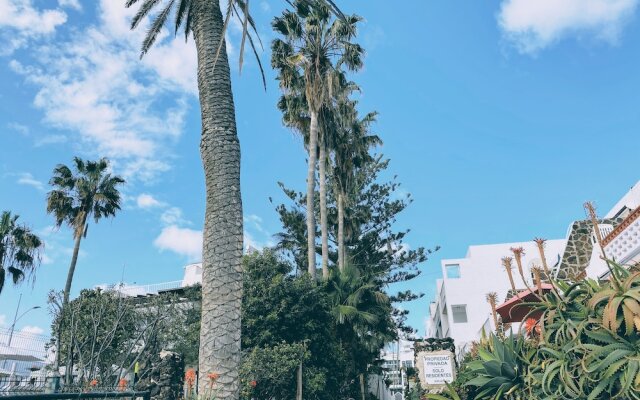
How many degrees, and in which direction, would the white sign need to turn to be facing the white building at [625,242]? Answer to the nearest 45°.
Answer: approximately 45° to its left

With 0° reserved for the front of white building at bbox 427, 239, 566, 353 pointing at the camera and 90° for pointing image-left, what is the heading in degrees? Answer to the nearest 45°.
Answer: approximately 90°

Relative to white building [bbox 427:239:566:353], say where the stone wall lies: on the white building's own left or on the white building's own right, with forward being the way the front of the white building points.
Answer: on the white building's own left

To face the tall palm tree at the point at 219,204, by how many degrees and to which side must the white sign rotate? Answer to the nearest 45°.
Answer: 0° — it already faces it

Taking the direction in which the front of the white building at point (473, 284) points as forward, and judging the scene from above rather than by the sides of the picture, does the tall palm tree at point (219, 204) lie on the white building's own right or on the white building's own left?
on the white building's own left

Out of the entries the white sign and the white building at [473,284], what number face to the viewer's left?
1

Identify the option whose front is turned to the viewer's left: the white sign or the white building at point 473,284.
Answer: the white building

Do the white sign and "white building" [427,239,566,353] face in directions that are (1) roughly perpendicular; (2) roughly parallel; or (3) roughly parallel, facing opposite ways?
roughly perpendicular
